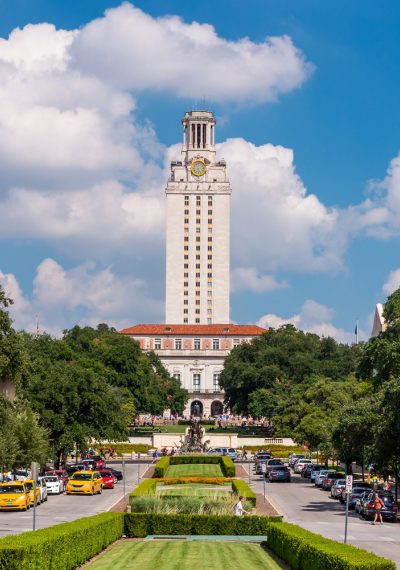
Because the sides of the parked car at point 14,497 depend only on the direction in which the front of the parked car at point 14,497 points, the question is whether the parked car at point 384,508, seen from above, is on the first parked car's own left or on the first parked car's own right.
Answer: on the first parked car's own left

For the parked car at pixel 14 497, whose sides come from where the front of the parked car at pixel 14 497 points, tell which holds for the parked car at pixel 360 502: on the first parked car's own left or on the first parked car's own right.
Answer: on the first parked car's own left

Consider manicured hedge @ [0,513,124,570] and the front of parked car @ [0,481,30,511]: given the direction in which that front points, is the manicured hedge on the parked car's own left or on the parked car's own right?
on the parked car's own left

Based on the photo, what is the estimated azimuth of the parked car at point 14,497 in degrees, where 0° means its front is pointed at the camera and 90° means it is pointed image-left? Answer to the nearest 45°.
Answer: approximately 45°

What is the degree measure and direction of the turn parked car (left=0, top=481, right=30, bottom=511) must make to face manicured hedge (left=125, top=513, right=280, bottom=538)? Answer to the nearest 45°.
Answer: approximately 90° to its left

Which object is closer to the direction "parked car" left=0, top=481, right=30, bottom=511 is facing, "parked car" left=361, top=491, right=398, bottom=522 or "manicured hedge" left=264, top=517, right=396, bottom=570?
the manicured hedge
